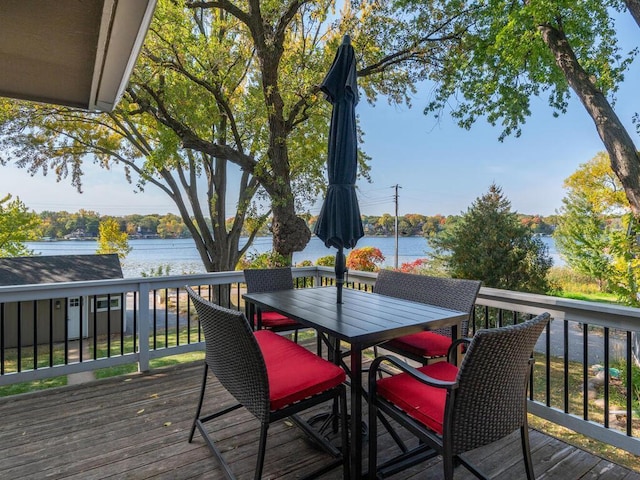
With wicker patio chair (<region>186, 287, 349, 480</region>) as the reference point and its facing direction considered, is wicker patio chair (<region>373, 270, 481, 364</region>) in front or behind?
in front

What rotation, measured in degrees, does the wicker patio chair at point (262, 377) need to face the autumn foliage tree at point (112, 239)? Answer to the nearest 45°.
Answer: approximately 90° to its left

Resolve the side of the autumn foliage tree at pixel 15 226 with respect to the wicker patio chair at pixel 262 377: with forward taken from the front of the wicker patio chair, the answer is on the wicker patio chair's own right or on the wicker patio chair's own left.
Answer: on the wicker patio chair's own left

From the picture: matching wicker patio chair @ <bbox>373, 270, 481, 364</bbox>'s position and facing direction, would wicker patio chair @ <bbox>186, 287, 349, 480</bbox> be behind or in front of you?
in front

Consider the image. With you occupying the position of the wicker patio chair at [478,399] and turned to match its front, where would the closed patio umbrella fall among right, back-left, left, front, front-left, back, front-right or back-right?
front

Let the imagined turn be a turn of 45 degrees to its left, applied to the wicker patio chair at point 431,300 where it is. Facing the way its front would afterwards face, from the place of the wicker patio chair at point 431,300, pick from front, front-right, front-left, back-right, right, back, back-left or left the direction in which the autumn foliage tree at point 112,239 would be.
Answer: back-right

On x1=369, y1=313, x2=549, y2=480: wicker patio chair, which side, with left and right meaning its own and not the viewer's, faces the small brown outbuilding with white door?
front

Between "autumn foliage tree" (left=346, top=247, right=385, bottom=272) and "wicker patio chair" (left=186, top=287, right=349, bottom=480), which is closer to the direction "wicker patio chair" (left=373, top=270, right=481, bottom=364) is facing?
the wicker patio chair

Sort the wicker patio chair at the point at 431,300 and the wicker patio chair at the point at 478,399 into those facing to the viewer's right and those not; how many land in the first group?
0

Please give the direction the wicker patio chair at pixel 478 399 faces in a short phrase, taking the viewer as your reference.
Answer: facing away from the viewer and to the left of the viewer

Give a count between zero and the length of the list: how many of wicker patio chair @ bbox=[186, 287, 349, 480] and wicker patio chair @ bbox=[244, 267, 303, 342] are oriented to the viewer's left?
0

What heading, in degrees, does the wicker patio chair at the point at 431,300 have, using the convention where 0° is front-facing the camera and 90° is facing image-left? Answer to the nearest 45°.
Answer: approximately 45°

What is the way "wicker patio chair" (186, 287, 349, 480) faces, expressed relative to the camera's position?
facing away from the viewer and to the right of the viewer

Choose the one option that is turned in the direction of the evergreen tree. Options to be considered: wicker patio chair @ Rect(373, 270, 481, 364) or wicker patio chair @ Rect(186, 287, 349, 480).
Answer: wicker patio chair @ Rect(186, 287, 349, 480)

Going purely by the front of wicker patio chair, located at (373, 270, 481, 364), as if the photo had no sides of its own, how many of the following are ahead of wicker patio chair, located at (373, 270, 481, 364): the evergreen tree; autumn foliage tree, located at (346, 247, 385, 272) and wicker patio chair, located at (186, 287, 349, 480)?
1

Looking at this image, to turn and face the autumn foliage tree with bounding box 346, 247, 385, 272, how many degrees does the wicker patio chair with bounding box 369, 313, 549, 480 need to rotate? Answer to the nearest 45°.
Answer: approximately 45° to its right

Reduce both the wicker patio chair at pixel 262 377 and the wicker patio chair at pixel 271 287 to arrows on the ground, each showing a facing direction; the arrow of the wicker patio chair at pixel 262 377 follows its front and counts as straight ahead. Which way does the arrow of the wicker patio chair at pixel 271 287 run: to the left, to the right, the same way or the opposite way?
to the right

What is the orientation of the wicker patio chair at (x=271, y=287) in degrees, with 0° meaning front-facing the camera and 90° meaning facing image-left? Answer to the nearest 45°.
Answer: approximately 315°
